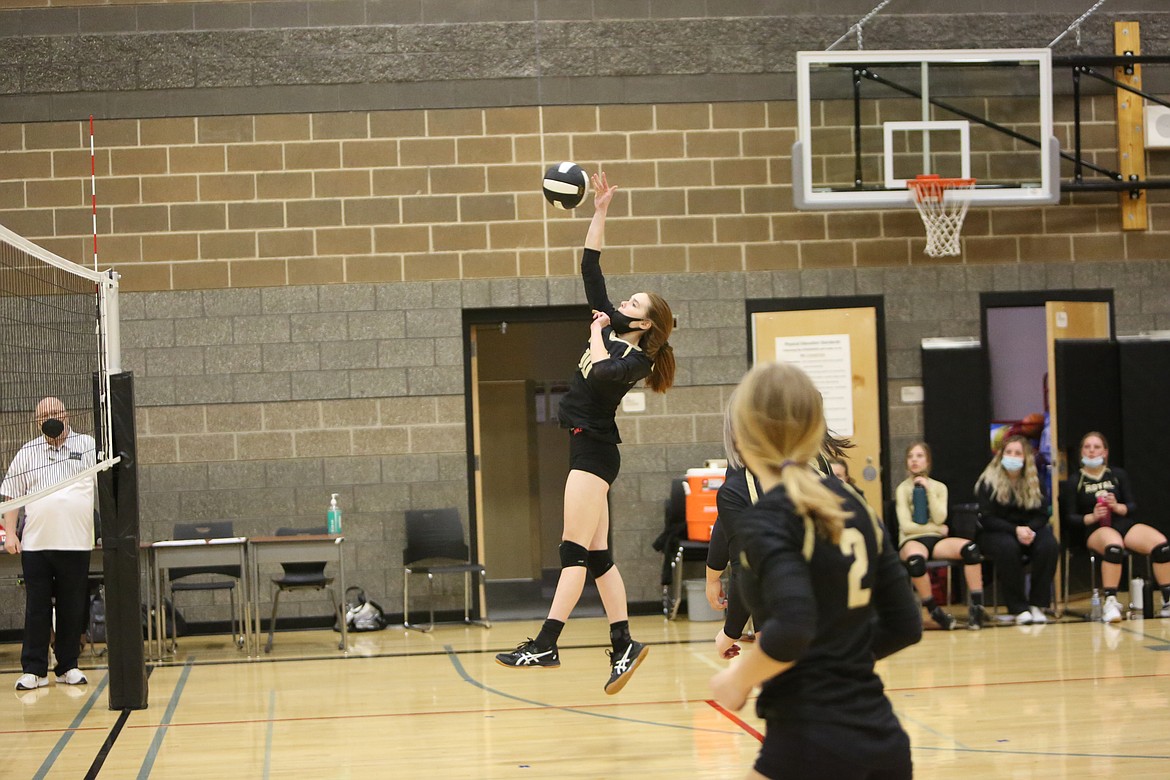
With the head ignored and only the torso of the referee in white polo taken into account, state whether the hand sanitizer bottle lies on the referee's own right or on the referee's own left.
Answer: on the referee's own left

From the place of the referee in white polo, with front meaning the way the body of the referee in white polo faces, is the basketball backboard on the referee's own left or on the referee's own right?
on the referee's own left

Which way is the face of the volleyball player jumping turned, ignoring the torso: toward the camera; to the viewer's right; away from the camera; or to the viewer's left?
to the viewer's left

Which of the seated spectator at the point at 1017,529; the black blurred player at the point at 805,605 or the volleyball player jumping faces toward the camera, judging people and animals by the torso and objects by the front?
the seated spectator

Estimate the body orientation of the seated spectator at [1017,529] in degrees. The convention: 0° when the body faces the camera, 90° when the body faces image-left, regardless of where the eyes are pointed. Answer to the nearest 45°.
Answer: approximately 0°

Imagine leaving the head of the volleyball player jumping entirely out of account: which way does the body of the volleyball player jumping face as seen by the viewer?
to the viewer's left

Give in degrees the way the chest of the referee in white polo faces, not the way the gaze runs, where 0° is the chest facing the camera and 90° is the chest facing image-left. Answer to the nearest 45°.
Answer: approximately 0°

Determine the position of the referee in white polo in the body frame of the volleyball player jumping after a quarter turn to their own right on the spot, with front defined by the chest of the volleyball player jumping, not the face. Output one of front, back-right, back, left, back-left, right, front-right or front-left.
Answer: front-left

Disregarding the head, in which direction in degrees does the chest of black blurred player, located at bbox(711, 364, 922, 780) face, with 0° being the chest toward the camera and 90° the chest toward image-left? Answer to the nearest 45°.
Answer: approximately 135°
